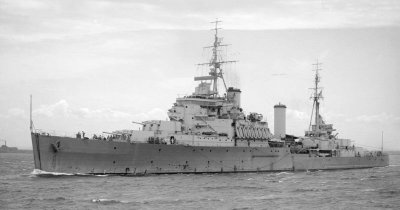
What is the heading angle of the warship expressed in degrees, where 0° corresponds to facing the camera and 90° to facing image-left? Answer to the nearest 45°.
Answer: approximately 45°
